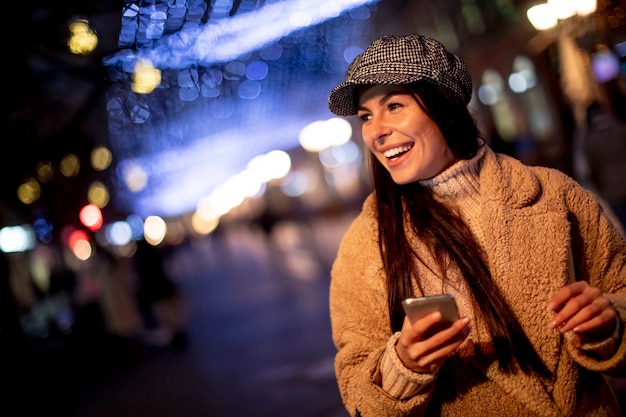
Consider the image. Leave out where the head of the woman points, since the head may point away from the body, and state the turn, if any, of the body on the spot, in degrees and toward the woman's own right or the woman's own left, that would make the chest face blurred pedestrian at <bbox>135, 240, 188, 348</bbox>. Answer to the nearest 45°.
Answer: approximately 90° to the woman's own right

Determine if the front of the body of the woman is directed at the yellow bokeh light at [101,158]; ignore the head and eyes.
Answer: no

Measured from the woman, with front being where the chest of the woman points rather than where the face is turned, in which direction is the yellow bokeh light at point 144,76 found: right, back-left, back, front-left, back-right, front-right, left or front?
right

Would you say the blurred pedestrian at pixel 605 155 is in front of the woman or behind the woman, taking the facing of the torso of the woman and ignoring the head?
behind

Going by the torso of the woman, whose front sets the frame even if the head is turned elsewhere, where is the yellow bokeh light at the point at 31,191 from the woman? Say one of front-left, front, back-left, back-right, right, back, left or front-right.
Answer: right

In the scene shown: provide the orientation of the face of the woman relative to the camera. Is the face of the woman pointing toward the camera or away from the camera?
toward the camera

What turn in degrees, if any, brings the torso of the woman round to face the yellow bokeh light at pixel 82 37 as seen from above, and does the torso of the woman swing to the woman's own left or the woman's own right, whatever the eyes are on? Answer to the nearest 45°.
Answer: approximately 90° to the woman's own right

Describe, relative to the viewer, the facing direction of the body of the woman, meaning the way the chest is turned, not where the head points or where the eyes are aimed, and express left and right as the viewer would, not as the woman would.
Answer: facing the viewer and to the left of the viewer

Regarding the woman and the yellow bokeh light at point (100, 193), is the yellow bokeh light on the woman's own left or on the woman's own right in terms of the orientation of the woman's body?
on the woman's own right

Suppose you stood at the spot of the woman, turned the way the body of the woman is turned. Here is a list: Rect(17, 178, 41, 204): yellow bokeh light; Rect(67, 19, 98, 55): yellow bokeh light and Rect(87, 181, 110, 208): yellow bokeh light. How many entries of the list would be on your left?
0
